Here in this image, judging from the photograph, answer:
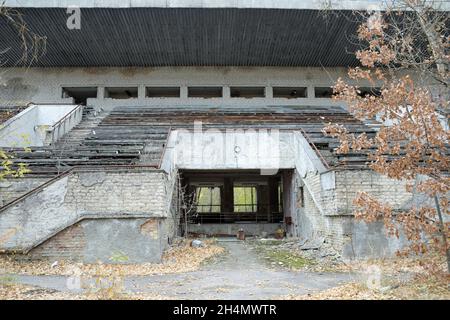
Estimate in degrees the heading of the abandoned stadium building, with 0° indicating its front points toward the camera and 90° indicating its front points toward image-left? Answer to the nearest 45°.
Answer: approximately 0°
